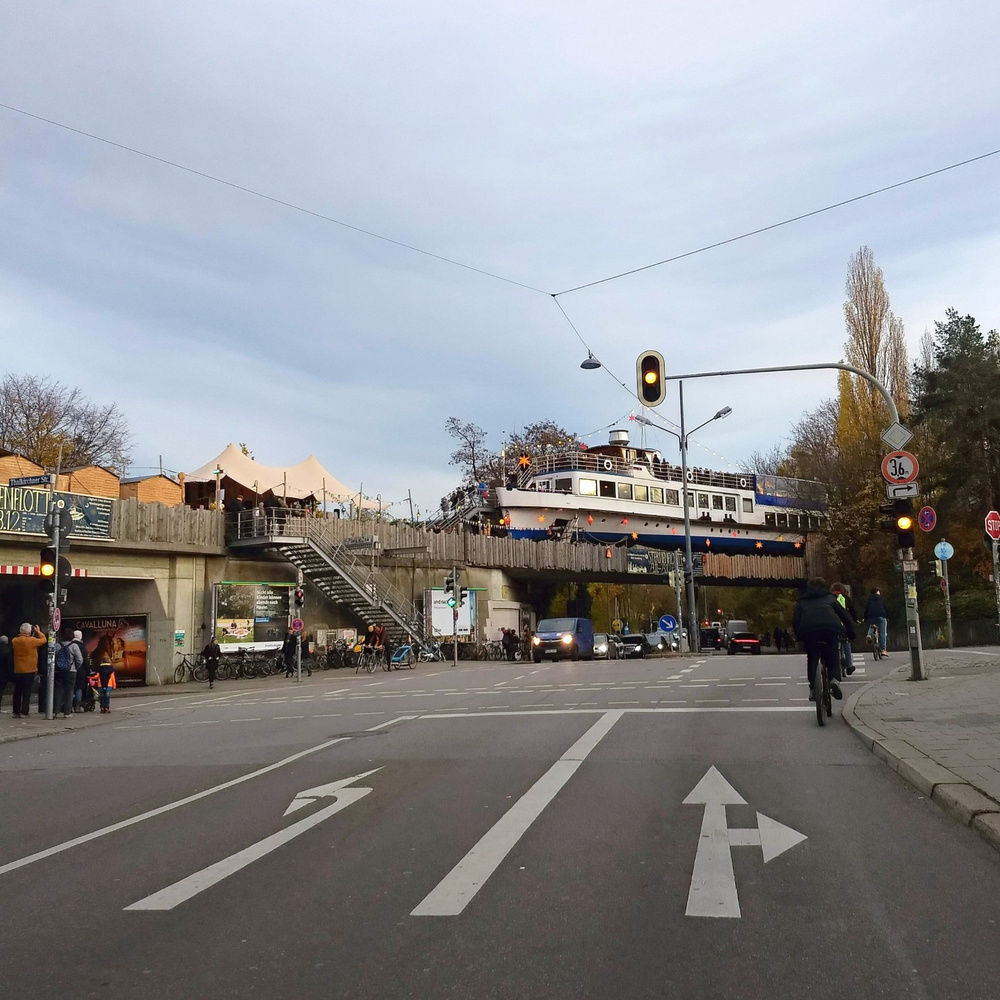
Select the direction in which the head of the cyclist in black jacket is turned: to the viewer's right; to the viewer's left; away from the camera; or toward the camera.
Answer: away from the camera

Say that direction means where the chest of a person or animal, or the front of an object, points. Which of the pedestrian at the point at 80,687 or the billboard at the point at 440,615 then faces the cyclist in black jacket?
the billboard

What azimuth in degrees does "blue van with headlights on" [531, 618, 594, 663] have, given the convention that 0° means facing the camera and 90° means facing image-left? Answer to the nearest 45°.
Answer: approximately 45°

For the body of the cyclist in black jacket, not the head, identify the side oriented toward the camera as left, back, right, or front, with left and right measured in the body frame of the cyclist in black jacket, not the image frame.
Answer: back
